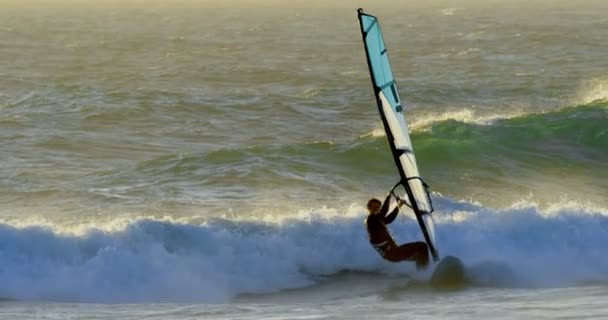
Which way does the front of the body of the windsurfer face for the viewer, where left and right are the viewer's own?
facing to the right of the viewer
